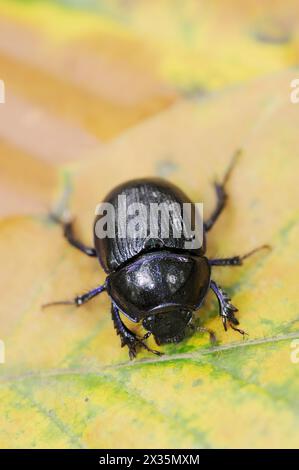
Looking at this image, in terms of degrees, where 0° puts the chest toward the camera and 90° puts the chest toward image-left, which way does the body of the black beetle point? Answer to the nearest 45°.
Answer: approximately 0°
